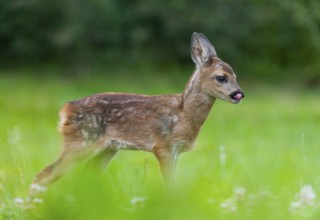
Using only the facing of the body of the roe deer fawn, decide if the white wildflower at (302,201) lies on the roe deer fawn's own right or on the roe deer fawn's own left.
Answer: on the roe deer fawn's own right

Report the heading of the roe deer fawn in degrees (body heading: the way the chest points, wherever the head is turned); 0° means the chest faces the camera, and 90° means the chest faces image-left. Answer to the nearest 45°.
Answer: approximately 270°

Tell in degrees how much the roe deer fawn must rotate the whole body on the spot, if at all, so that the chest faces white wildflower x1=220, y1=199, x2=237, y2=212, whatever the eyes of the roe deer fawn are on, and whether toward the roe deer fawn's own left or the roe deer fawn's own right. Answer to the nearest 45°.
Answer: approximately 90° to the roe deer fawn's own right
